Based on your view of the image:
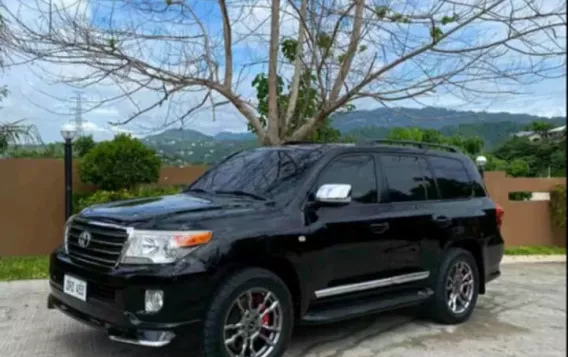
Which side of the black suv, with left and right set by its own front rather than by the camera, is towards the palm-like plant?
right

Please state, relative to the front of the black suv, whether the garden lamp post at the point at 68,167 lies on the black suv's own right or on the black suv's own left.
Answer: on the black suv's own right

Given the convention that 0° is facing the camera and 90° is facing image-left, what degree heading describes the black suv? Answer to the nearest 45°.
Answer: approximately 45°

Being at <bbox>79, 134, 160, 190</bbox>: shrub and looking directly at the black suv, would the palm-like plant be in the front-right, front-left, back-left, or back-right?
back-right

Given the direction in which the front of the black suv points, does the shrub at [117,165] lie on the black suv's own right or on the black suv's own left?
on the black suv's own right

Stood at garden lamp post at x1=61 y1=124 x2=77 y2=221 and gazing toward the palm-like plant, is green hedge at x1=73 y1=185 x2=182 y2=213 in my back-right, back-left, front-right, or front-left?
back-right
